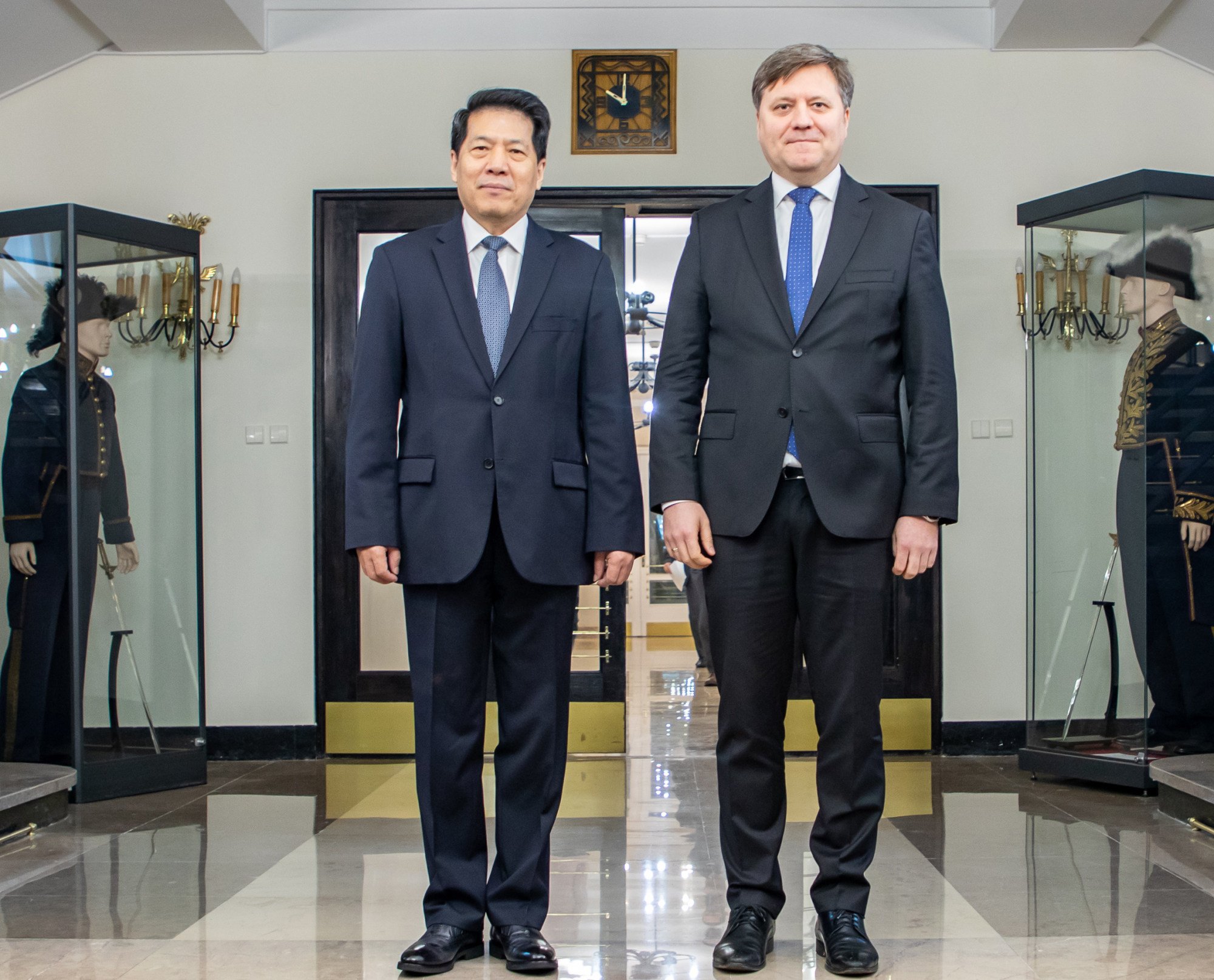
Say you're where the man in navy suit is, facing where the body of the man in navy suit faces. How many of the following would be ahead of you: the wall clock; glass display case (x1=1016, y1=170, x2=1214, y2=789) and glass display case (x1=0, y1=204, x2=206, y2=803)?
0

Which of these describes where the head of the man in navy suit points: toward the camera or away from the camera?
toward the camera

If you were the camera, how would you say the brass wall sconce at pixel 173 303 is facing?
facing the viewer

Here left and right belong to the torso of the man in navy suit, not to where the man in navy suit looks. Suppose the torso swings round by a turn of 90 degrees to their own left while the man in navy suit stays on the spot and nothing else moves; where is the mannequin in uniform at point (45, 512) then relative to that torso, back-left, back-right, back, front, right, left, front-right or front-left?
back-left

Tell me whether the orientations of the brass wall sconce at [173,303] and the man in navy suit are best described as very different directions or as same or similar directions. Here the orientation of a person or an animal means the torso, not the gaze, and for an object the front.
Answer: same or similar directions

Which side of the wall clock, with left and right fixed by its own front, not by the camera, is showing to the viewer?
front

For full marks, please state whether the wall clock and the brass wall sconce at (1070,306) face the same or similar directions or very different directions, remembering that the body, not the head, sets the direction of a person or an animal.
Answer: same or similar directions

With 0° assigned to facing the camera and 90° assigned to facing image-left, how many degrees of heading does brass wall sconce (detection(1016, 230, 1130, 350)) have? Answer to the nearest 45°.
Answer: approximately 0°

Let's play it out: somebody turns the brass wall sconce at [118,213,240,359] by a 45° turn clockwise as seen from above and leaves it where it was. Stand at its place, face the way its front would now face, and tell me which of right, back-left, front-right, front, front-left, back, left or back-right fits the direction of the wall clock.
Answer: back-left

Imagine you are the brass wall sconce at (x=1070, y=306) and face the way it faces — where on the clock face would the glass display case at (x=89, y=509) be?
The glass display case is roughly at 2 o'clock from the brass wall sconce.
